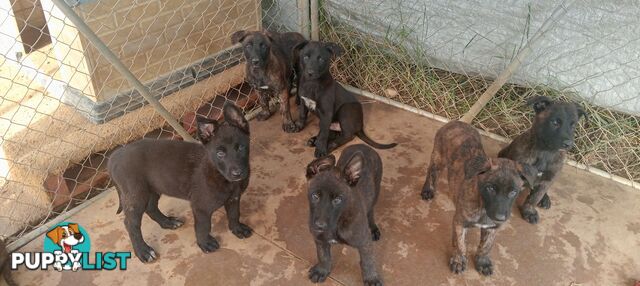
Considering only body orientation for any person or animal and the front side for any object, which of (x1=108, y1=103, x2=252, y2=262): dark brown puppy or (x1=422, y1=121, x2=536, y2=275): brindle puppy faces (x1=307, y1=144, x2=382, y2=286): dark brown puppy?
(x1=108, y1=103, x2=252, y2=262): dark brown puppy

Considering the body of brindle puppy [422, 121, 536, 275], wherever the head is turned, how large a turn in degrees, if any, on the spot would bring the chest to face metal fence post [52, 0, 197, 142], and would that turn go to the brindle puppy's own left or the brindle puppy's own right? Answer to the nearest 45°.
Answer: approximately 135° to the brindle puppy's own right

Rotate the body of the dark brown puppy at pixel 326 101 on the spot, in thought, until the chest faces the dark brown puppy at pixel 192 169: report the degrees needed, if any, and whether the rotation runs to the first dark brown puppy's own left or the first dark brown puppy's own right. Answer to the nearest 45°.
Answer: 0° — it already faces it

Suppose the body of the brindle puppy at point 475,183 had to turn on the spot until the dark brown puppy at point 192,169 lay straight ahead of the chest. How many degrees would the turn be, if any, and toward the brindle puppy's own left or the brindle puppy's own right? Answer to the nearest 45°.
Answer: approximately 135° to the brindle puppy's own right

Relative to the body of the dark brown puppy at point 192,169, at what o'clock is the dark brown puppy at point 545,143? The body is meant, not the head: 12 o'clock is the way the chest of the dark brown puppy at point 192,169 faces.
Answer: the dark brown puppy at point 545,143 is roughly at 11 o'clock from the dark brown puppy at point 192,169.

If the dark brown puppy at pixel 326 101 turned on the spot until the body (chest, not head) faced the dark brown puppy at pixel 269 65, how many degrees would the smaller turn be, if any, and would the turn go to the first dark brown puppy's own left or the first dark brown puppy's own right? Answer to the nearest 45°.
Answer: approximately 90° to the first dark brown puppy's own right

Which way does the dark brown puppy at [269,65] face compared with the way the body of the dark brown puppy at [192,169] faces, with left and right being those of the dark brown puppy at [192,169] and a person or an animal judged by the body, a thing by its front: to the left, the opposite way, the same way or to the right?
to the right
